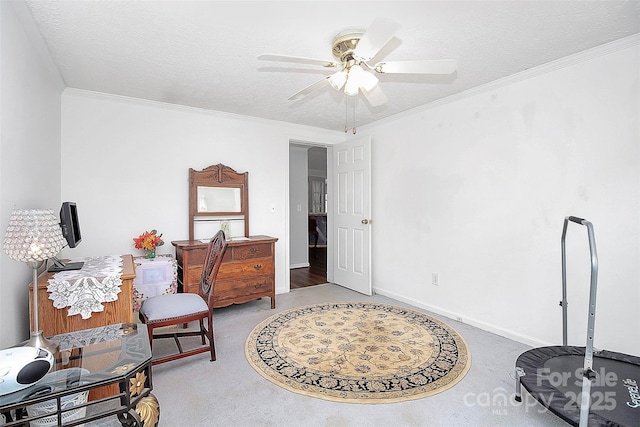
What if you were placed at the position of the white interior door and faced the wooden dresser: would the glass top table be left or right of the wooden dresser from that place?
left

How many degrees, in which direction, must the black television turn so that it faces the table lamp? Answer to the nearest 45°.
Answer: approximately 90° to its right

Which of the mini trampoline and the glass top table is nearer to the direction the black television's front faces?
the mini trampoline

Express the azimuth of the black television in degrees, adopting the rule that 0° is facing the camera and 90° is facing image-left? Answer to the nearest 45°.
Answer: approximately 270°

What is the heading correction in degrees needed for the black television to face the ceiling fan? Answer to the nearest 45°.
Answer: approximately 45° to its right

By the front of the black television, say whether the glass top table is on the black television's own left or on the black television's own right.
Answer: on the black television's own right

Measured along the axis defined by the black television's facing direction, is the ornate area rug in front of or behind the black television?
in front

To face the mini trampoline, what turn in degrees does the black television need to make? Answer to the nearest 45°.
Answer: approximately 45° to its right
